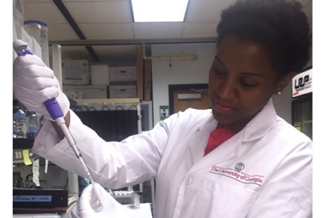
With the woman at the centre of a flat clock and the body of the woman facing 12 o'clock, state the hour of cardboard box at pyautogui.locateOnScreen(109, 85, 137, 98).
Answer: The cardboard box is roughly at 4 o'clock from the woman.

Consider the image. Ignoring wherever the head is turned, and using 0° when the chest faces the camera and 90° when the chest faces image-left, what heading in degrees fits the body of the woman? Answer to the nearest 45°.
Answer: approximately 45°

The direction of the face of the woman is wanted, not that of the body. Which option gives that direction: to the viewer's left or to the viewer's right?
to the viewer's left

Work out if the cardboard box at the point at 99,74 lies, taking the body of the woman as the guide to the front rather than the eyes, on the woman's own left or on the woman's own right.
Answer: on the woman's own right

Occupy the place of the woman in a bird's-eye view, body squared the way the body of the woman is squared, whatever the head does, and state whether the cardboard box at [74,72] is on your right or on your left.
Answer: on your right

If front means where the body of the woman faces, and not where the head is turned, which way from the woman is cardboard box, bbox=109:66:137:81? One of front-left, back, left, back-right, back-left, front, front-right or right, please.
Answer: back-right

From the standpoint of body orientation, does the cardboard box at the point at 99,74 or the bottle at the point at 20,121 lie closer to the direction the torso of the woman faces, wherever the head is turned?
the bottle

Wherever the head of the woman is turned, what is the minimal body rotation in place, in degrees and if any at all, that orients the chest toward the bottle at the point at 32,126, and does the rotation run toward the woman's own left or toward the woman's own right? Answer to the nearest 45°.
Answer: approximately 90° to the woman's own right

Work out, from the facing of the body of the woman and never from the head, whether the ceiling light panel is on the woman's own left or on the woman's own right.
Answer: on the woman's own right

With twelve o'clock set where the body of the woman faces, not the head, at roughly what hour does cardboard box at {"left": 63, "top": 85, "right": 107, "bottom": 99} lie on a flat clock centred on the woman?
The cardboard box is roughly at 4 o'clock from the woman.

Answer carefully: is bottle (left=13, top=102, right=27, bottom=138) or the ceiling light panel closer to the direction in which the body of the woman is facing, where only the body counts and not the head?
the bottle
